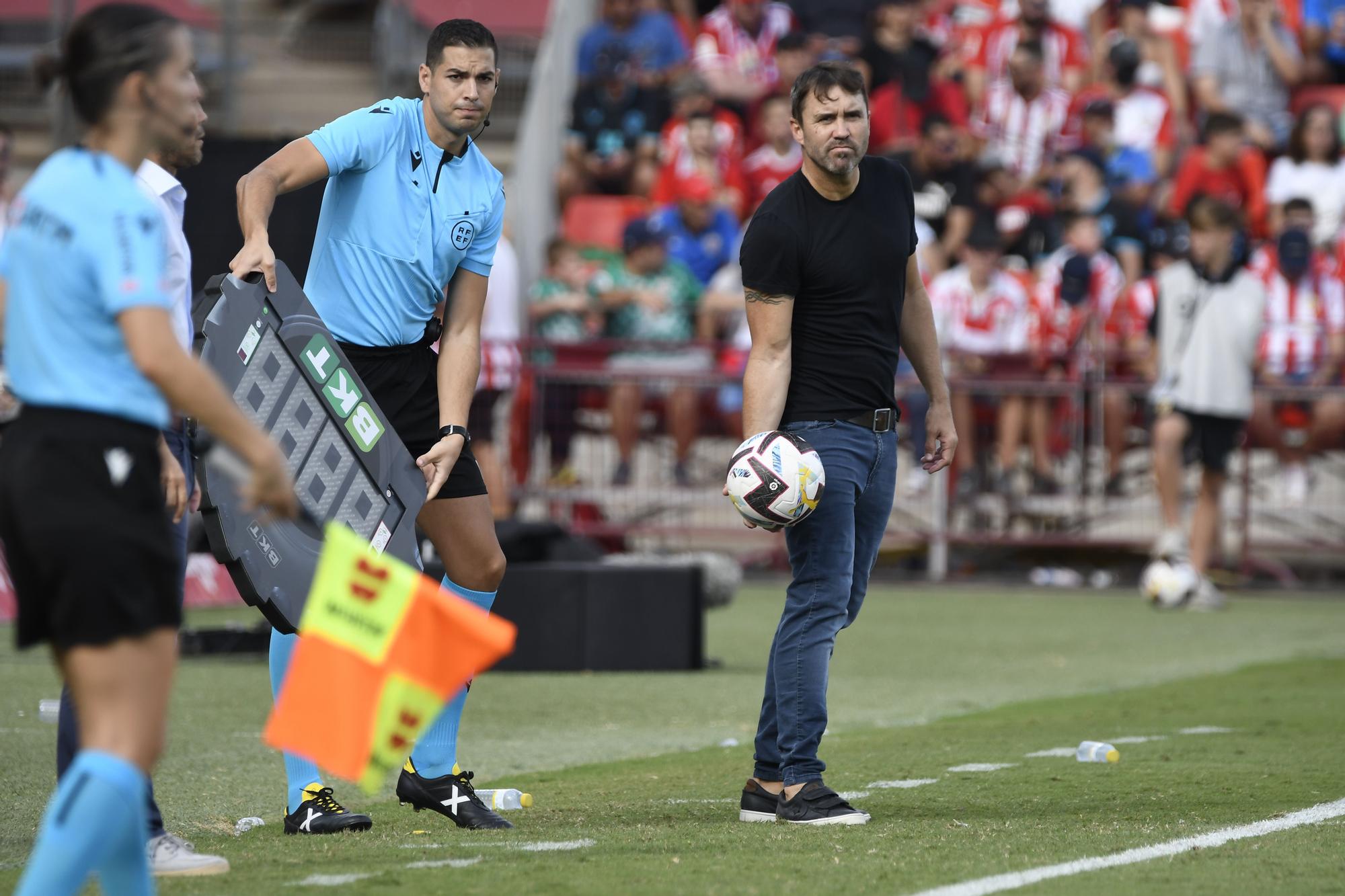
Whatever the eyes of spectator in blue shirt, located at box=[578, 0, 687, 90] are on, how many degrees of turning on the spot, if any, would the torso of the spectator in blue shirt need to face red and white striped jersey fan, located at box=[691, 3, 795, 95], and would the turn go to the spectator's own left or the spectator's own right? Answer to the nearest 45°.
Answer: approximately 90° to the spectator's own left

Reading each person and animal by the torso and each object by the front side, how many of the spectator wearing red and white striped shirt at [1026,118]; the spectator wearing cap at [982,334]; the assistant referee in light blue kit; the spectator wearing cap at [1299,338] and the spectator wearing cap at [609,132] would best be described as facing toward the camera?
4

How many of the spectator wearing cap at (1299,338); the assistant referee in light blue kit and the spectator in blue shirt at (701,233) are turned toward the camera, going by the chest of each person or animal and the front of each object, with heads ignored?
2

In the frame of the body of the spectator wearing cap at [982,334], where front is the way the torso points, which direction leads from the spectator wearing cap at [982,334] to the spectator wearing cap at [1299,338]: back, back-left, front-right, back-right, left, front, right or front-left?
left

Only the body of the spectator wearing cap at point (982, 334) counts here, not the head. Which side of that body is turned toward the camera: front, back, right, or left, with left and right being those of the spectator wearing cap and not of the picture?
front

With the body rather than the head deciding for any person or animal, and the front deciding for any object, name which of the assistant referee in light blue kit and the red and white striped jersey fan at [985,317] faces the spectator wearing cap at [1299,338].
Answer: the assistant referee in light blue kit

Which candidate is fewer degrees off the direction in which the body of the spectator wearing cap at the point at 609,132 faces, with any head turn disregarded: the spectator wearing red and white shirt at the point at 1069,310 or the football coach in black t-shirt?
the football coach in black t-shirt

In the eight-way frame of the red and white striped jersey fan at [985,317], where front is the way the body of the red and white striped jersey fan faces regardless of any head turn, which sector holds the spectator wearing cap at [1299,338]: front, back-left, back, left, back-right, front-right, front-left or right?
left

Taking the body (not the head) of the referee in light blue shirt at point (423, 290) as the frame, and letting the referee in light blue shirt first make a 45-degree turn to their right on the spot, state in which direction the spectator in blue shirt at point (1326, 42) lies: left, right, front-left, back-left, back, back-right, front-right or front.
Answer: back-left

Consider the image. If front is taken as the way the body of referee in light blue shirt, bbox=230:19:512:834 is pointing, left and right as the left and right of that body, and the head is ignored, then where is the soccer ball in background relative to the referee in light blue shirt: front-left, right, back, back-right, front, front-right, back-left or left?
left

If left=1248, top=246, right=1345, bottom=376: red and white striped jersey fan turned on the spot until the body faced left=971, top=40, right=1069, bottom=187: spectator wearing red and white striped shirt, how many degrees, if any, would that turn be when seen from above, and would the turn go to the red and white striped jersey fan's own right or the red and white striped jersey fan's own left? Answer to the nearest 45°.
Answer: approximately 135° to the red and white striped jersey fan's own right

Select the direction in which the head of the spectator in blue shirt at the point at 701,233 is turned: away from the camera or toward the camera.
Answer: toward the camera

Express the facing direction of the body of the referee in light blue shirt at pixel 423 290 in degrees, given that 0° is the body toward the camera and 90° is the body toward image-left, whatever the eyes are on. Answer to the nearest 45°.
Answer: approximately 315°

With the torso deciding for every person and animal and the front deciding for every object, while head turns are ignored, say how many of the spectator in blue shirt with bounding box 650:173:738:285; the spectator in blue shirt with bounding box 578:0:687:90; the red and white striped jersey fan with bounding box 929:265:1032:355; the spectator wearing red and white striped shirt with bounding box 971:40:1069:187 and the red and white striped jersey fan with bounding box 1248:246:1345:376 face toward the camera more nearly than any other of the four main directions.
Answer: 5

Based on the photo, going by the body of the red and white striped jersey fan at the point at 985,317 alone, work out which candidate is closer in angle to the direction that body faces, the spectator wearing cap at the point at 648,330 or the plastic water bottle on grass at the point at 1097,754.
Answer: the plastic water bottle on grass

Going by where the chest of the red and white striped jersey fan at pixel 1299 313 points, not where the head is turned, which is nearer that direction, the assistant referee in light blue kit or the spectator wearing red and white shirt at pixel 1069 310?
the assistant referee in light blue kit

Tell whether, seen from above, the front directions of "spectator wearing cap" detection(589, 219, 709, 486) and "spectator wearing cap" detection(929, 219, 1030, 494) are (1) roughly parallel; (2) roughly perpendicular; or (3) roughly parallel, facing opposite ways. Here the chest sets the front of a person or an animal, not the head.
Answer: roughly parallel

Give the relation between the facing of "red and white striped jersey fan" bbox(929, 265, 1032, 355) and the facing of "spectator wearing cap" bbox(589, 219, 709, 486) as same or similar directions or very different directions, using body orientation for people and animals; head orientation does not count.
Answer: same or similar directions
